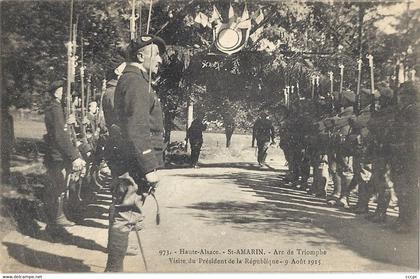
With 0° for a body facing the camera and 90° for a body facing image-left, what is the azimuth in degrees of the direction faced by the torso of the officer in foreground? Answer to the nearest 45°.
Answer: approximately 270°

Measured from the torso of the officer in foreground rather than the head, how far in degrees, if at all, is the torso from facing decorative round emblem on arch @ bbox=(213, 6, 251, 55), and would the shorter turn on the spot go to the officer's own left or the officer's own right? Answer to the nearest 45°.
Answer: approximately 45° to the officer's own left

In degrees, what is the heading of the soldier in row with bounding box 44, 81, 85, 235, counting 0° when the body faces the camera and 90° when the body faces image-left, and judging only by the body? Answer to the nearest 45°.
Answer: approximately 270°

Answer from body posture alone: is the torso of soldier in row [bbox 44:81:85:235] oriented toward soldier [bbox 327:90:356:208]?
yes

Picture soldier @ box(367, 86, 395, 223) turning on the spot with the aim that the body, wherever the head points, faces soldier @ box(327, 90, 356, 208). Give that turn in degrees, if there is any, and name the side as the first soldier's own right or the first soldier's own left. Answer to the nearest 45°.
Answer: approximately 45° to the first soldier's own right

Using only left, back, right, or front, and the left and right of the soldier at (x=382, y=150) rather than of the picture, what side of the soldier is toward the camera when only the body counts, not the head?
left

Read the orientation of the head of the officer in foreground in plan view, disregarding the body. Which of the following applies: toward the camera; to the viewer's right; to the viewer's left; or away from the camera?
to the viewer's right
